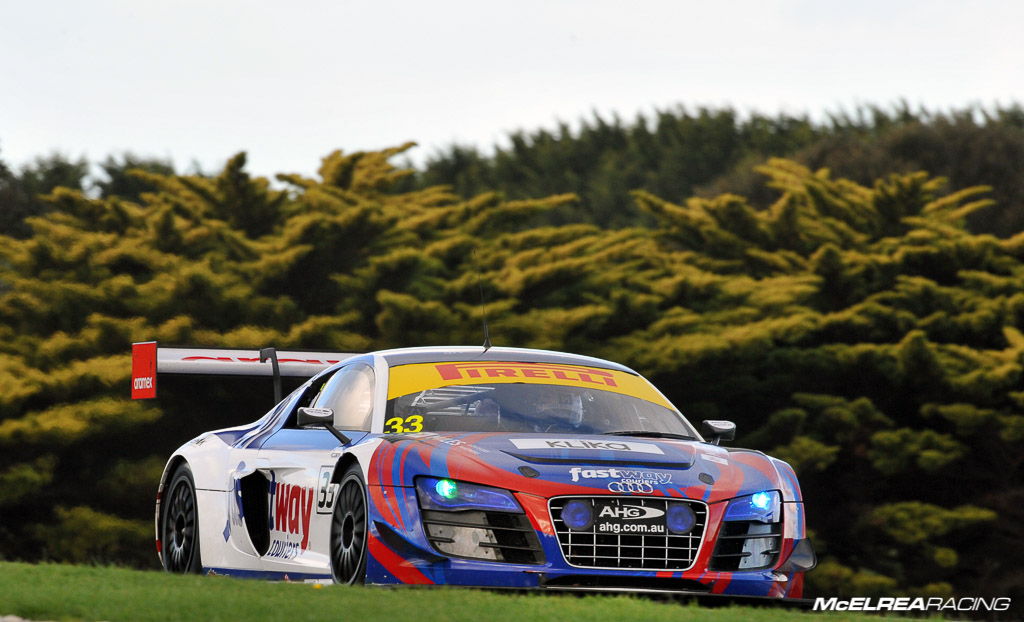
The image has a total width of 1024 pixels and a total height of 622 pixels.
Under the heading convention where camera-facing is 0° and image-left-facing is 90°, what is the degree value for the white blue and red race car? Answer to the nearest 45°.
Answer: approximately 315°
